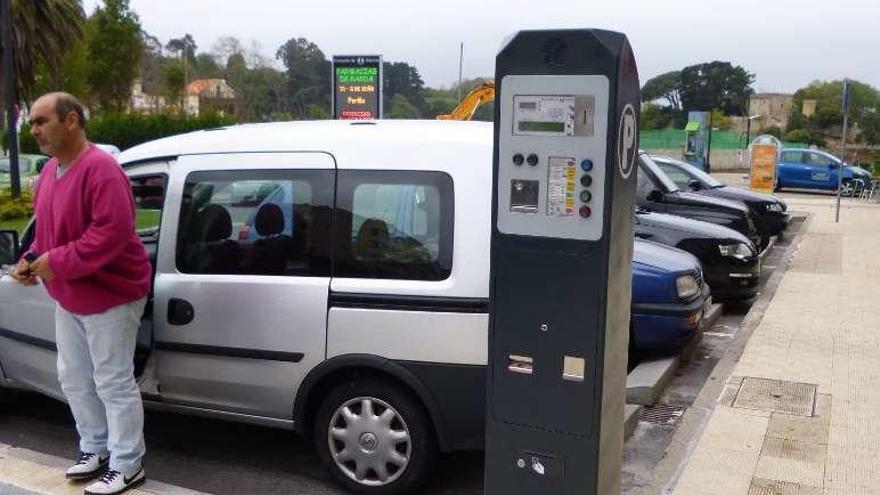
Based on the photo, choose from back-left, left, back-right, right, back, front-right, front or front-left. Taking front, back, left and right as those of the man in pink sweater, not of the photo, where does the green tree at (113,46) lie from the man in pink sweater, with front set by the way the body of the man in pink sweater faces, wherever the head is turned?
back-right

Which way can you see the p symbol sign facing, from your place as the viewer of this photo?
facing to the right of the viewer

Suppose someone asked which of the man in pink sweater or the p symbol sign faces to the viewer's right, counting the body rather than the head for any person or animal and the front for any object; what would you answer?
the p symbol sign

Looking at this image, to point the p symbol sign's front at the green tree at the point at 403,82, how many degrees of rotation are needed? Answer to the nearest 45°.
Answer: approximately 90° to its left

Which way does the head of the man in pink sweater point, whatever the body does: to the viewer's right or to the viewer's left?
to the viewer's left

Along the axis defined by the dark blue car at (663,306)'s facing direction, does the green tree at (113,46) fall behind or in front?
behind

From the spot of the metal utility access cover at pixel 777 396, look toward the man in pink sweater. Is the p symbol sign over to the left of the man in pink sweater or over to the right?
left

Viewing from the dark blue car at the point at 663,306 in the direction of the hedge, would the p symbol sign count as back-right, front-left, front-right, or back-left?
back-left

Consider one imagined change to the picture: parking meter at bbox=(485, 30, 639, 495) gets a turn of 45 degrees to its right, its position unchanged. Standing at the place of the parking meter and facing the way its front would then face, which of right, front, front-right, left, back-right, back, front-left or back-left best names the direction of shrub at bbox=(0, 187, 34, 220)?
right

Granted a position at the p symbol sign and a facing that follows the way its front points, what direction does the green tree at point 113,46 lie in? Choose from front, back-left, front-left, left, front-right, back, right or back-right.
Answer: back-left

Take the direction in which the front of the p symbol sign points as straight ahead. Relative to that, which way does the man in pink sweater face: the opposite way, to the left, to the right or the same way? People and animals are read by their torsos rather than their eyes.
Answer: to the right

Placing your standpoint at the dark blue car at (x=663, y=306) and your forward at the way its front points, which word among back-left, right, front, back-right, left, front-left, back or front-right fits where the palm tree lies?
back
